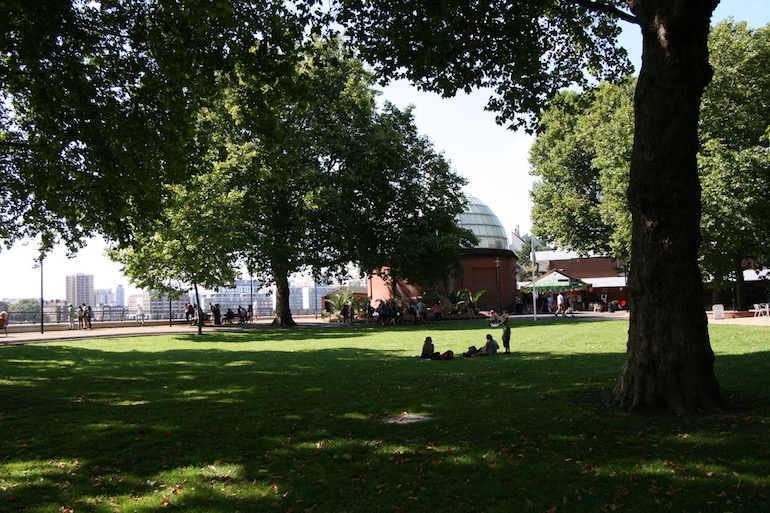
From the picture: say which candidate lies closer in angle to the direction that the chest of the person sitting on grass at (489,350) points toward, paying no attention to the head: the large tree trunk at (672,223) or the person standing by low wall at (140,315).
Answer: the person standing by low wall

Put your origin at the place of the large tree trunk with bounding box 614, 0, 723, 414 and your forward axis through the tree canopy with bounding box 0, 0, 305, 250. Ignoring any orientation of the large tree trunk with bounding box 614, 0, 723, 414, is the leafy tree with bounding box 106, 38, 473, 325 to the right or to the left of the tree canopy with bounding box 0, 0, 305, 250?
right

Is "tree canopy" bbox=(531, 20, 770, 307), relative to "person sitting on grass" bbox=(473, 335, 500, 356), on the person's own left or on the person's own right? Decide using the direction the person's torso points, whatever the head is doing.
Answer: on the person's own right
